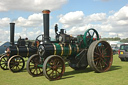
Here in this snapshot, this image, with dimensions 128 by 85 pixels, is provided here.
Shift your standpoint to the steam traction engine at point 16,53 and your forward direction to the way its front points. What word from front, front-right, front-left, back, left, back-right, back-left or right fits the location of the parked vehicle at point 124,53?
back-left

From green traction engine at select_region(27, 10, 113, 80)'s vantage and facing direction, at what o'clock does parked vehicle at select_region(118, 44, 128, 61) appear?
The parked vehicle is roughly at 6 o'clock from the green traction engine.

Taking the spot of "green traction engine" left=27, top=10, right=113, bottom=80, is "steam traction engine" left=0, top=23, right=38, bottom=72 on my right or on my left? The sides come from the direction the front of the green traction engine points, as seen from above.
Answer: on my right

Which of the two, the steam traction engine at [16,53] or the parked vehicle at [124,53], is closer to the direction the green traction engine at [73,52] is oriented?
the steam traction engine

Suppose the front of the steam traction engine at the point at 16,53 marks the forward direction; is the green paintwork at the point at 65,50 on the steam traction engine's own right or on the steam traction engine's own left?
on the steam traction engine's own left

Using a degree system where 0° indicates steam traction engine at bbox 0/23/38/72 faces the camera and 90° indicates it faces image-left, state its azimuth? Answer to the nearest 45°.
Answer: approximately 45°

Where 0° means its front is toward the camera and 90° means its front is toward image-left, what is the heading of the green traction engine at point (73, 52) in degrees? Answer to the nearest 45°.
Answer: approximately 45°
